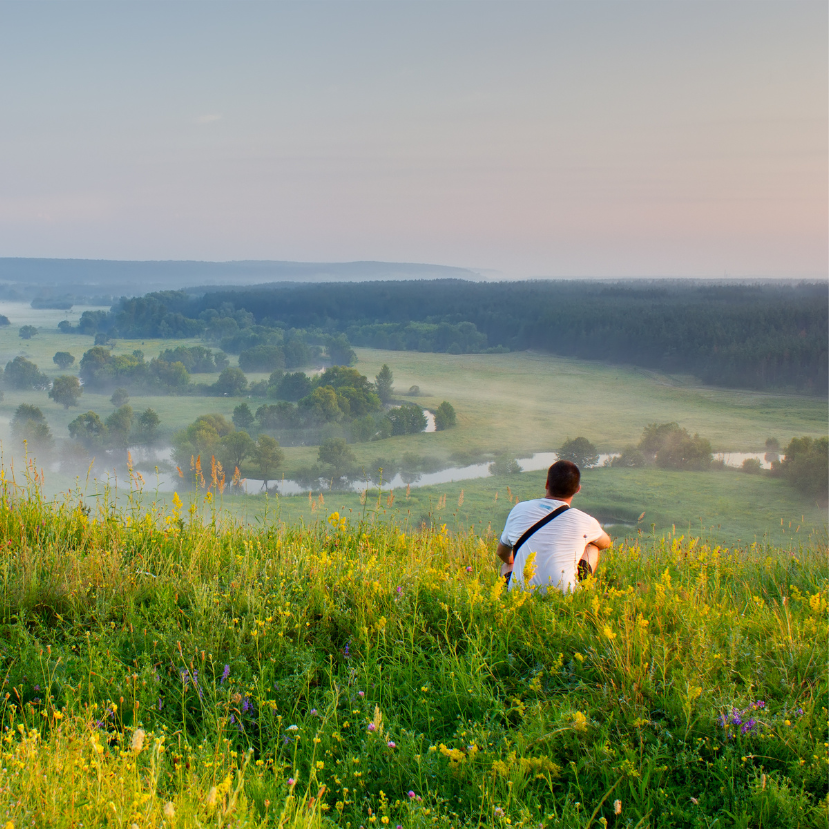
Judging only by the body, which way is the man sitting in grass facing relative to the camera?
away from the camera

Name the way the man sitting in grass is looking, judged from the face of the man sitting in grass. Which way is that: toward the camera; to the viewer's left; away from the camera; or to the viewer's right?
away from the camera
